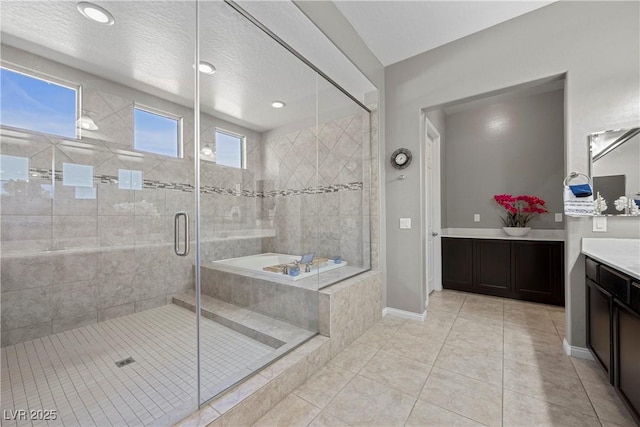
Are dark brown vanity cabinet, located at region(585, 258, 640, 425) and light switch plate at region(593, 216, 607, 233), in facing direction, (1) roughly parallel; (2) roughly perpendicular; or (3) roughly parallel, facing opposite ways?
roughly perpendicular

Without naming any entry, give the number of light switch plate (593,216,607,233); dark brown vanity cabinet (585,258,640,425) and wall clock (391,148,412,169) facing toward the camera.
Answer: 2

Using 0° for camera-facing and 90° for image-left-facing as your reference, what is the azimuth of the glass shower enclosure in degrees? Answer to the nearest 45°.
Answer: approximately 315°

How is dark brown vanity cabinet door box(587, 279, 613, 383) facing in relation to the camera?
to the viewer's left

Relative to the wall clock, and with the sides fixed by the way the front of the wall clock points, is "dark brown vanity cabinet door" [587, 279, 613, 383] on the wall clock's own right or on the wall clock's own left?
on the wall clock's own left

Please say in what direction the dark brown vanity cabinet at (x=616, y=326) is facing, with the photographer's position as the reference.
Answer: facing to the left of the viewer

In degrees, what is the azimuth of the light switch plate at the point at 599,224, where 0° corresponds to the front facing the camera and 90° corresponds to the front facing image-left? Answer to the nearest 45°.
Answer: approximately 0°

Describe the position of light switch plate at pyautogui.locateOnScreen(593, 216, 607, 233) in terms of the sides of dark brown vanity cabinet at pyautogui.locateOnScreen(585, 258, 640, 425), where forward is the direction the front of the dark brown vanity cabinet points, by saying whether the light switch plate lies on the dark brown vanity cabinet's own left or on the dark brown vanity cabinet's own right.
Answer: on the dark brown vanity cabinet's own right

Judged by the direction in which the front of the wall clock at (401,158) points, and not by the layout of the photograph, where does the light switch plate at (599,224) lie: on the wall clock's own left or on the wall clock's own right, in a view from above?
on the wall clock's own left
